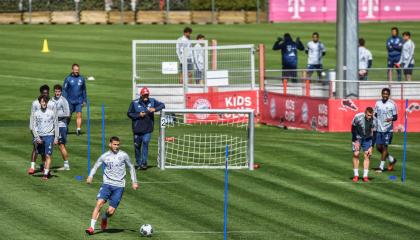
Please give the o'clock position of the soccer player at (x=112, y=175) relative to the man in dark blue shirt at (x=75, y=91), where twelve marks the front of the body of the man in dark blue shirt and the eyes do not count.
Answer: The soccer player is roughly at 12 o'clock from the man in dark blue shirt.

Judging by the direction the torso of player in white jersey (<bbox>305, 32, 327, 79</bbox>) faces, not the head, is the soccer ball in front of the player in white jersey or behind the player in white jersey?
in front

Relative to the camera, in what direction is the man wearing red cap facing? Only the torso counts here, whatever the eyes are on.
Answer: toward the camera

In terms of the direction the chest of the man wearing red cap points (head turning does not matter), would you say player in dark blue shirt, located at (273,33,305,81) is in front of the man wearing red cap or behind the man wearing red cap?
behind

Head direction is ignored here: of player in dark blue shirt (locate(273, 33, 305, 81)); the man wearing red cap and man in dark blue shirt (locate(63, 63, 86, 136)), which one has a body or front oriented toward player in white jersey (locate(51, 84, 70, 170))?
man in dark blue shirt (locate(63, 63, 86, 136))

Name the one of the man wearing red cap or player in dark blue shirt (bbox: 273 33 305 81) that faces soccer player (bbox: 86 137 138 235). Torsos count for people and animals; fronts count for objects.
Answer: the man wearing red cap

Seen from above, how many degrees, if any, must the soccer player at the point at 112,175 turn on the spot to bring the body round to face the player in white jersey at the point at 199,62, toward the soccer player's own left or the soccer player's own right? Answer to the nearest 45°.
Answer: approximately 180°

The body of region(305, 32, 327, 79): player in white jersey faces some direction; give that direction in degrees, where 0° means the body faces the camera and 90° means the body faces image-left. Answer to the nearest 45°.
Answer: approximately 0°
